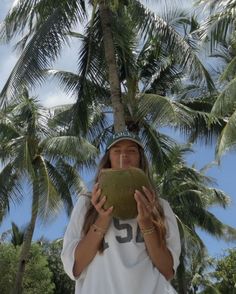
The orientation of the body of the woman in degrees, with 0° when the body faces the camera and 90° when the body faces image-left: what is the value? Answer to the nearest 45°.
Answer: approximately 0°

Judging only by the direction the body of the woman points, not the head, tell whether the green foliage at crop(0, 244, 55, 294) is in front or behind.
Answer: behind

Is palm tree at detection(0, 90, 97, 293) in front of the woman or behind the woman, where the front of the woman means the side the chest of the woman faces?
behind

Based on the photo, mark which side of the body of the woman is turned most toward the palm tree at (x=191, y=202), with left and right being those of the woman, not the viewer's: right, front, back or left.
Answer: back

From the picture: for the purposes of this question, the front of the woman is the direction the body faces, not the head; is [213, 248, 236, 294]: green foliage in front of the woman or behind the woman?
behind

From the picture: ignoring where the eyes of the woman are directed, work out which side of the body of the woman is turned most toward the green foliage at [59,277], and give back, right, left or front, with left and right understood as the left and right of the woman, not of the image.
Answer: back

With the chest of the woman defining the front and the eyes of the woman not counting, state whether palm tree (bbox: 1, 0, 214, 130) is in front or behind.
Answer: behind

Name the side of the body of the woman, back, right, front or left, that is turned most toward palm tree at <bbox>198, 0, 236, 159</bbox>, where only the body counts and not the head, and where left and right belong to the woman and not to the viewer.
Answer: back
